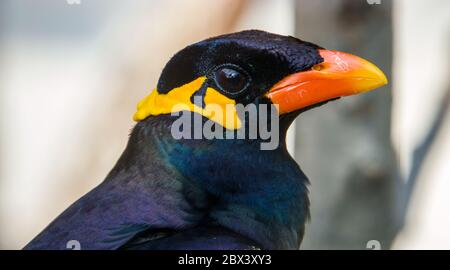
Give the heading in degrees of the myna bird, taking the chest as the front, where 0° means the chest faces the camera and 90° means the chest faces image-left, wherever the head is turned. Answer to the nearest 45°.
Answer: approximately 270°
